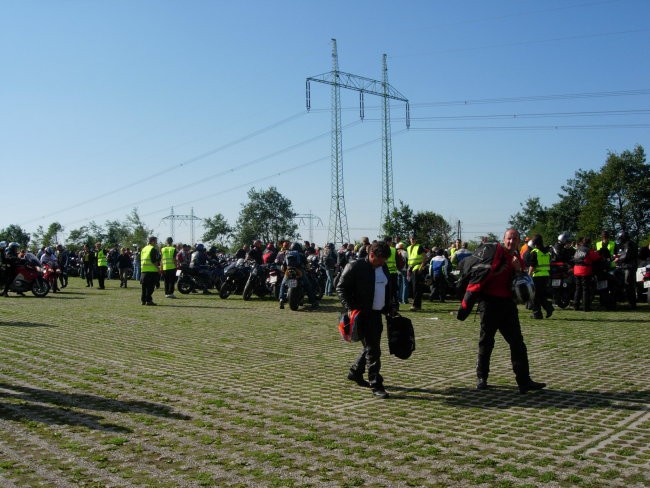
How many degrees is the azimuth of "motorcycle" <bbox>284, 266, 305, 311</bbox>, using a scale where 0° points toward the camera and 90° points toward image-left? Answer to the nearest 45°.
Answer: approximately 180°

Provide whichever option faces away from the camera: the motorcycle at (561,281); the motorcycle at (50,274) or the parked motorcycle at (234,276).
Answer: the motorcycle at (561,281)

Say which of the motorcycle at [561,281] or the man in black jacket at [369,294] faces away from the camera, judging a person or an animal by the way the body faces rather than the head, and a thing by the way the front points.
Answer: the motorcycle

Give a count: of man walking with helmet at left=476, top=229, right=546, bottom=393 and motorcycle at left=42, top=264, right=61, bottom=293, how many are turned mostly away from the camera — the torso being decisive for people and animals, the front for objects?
0

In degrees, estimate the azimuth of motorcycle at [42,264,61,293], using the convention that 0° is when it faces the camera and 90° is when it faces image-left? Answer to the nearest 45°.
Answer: approximately 315°

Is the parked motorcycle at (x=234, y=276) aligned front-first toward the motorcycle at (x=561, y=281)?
no

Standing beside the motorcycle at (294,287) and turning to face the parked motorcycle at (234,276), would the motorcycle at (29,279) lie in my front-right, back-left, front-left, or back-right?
front-left

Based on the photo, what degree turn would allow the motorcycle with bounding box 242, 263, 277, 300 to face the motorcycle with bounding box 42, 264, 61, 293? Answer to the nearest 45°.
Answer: approximately 90° to its right

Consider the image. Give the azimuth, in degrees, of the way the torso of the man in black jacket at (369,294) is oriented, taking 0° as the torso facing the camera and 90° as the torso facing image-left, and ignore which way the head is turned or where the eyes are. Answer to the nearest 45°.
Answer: approximately 315°

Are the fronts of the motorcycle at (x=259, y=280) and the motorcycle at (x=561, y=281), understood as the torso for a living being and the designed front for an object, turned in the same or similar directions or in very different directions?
very different directions

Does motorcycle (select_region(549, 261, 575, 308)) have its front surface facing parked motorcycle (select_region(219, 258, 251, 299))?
no

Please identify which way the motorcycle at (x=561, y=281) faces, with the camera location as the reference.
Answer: facing away from the viewer

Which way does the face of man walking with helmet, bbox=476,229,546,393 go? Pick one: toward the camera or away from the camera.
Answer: toward the camera

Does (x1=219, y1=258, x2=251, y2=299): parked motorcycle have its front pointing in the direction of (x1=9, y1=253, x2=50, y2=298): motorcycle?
no

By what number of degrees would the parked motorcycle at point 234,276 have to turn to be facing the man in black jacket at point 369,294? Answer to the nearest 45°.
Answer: approximately 45° to its left
